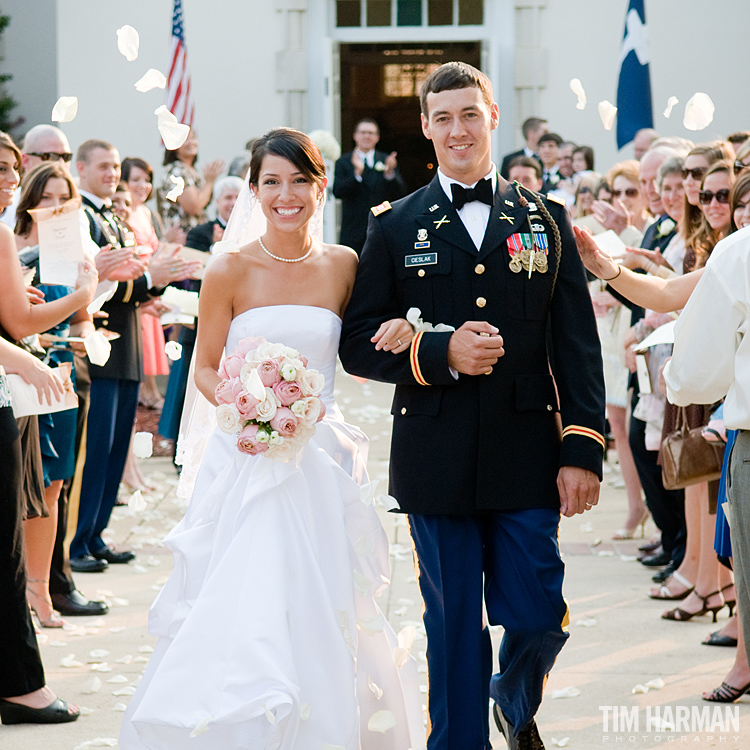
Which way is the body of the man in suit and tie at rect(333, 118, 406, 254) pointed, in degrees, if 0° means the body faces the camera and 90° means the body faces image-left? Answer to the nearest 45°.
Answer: approximately 0°

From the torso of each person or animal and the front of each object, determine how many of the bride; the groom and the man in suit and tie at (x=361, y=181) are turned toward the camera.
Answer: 3

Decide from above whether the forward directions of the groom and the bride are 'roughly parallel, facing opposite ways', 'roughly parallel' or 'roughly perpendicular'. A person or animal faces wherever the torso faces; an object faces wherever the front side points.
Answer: roughly parallel

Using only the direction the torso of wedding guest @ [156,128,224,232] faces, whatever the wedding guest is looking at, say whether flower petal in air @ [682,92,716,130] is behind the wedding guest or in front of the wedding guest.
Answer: in front

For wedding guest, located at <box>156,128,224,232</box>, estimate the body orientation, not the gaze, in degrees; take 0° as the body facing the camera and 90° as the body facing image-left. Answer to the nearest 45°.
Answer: approximately 315°

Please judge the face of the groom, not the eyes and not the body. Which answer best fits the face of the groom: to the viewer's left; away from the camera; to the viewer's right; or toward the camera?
toward the camera

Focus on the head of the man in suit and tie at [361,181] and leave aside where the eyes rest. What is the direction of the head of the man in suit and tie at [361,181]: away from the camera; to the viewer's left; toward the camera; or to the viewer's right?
toward the camera

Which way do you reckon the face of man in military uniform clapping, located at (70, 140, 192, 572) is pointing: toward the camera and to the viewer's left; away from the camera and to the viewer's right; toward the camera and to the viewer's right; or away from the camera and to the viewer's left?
toward the camera and to the viewer's right

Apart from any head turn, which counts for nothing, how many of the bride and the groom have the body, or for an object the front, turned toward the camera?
2

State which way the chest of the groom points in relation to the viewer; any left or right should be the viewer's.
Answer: facing the viewer

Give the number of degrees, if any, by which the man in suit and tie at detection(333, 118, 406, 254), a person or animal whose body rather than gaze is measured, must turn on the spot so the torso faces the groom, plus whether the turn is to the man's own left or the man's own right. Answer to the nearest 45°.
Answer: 0° — they already face them

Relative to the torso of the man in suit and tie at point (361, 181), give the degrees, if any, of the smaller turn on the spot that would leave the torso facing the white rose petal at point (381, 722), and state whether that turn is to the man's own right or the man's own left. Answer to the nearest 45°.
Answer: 0° — they already face it

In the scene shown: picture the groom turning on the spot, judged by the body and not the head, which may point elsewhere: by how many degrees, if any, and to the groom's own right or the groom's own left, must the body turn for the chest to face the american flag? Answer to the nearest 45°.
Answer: approximately 180°

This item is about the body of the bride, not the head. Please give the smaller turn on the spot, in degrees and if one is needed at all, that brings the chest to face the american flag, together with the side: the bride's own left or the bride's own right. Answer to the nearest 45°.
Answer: approximately 180°

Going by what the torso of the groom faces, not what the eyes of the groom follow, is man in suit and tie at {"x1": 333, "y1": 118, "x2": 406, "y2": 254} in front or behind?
behind

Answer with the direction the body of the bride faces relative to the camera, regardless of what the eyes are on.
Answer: toward the camera

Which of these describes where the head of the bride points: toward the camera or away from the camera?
toward the camera
